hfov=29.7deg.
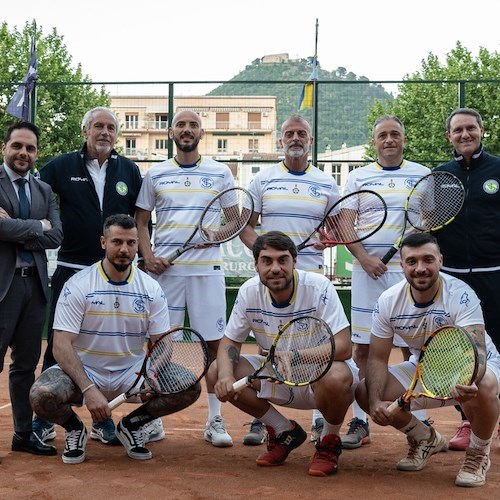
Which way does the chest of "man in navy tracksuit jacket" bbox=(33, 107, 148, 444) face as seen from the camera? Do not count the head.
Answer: toward the camera

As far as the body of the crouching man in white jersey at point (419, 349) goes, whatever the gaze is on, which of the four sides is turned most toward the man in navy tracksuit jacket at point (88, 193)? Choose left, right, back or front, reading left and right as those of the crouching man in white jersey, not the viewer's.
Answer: right

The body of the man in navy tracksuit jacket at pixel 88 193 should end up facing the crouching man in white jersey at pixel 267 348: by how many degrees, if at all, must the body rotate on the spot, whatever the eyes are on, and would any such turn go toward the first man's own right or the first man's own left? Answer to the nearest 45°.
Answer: approximately 45° to the first man's own left

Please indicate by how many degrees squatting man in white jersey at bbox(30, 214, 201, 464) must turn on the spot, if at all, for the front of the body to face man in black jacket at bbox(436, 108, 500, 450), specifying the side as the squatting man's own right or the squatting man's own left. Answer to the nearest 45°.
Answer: approximately 90° to the squatting man's own left

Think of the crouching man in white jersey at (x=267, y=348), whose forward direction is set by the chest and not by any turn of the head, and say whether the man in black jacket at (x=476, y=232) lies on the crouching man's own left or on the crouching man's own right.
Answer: on the crouching man's own left

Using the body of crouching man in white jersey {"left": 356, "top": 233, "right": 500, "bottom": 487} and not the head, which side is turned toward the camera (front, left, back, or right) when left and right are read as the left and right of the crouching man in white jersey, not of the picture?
front

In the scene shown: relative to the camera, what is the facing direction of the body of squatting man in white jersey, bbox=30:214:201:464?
toward the camera

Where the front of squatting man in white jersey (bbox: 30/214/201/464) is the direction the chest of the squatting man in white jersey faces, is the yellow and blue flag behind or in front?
behind

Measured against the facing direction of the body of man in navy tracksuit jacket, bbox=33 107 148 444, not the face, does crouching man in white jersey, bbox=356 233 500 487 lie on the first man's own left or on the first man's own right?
on the first man's own left
